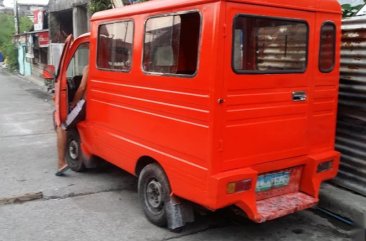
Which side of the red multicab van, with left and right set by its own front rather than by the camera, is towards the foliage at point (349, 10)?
right

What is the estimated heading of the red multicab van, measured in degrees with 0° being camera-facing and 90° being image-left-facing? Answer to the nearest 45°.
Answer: approximately 135°

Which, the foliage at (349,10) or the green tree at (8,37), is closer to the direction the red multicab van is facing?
the green tree

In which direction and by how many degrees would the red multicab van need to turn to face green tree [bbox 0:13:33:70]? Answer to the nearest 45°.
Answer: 0° — it already faces it
